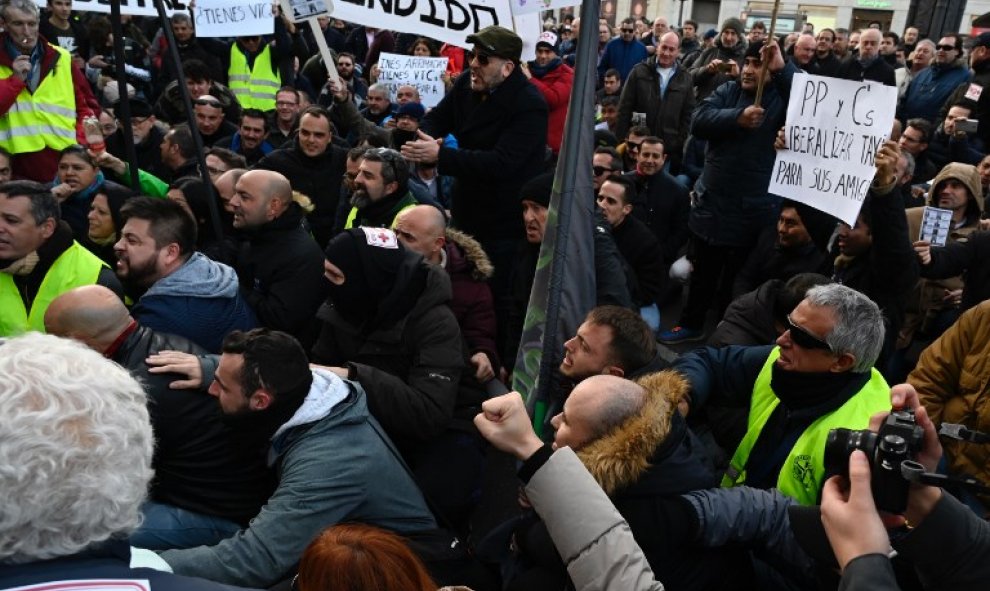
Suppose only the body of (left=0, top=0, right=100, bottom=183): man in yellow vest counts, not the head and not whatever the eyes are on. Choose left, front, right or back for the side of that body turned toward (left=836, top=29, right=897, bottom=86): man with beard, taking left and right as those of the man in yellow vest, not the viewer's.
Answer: left

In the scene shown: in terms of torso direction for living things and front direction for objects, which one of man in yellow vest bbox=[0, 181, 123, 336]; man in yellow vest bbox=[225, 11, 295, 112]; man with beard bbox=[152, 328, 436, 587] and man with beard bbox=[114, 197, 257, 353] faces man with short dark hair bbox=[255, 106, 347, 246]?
man in yellow vest bbox=[225, 11, 295, 112]

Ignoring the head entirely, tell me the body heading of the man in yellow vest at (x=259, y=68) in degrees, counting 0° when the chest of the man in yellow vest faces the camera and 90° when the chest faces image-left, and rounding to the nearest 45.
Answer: approximately 0°

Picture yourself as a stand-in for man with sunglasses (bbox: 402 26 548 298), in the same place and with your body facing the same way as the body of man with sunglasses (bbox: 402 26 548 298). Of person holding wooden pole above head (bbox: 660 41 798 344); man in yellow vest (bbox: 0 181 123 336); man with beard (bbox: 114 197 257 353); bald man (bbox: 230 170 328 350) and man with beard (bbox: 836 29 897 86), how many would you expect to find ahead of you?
3

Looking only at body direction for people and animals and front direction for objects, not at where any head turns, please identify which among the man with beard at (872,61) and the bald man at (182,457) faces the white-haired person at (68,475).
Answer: the man with beard

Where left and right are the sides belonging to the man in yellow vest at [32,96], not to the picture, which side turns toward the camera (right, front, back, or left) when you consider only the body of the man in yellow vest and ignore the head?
front

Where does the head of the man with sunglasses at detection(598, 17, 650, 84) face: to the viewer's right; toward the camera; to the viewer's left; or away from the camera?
toward the camera

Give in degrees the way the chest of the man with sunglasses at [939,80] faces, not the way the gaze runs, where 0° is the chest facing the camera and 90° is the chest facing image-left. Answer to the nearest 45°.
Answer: approximately 45°

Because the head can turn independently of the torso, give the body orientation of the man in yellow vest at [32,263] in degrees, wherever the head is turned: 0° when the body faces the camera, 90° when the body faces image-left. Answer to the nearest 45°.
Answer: approximately 45°

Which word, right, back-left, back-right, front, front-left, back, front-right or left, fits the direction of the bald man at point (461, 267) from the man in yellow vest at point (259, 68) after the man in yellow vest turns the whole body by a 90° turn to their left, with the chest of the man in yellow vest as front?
right

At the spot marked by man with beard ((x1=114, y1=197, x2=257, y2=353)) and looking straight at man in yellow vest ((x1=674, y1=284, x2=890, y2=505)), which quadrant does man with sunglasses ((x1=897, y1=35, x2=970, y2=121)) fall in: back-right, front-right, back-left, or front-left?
front-left

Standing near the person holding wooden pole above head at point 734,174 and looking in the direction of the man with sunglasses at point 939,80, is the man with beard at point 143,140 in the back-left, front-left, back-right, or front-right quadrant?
back-left

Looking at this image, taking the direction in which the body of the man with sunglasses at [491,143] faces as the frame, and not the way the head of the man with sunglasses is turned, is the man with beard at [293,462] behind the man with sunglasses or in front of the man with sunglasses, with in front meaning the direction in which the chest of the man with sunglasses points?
in front

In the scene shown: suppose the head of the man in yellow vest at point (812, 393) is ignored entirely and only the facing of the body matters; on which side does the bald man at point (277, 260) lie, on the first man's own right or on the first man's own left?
on the first man's own right
